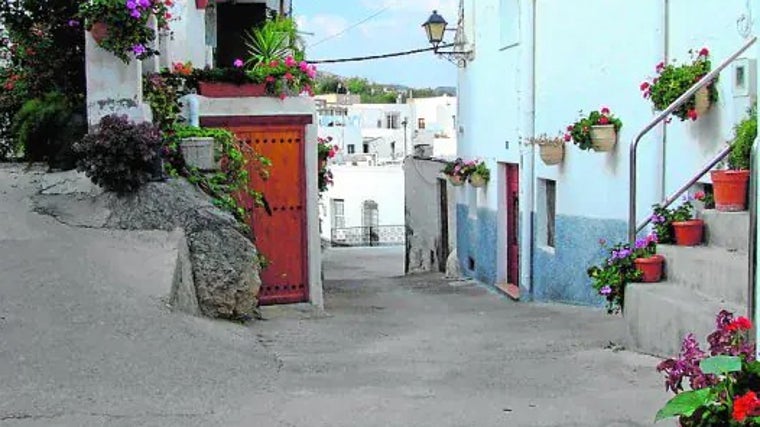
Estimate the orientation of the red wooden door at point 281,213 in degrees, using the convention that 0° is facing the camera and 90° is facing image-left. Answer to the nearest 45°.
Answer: approximately 0°

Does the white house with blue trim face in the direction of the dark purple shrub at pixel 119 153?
yes

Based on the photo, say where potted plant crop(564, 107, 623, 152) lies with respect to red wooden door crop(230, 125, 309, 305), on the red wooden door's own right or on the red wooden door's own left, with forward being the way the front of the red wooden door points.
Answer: on the red wooden door's own left

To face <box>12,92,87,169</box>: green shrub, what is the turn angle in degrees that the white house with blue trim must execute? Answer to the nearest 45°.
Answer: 0° — it already faces it

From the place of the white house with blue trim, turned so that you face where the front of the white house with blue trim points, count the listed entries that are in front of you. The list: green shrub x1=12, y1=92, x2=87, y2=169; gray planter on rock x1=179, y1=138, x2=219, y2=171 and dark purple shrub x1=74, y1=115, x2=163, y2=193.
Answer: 3

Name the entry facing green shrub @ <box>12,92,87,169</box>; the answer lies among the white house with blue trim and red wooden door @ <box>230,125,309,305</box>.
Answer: the white house with blue trim

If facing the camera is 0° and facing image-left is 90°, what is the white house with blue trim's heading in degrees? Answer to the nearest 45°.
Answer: approximately 45°

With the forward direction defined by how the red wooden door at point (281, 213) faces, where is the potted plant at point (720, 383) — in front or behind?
in front

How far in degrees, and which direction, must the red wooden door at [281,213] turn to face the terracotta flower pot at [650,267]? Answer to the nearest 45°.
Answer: approximately 45° to its left
